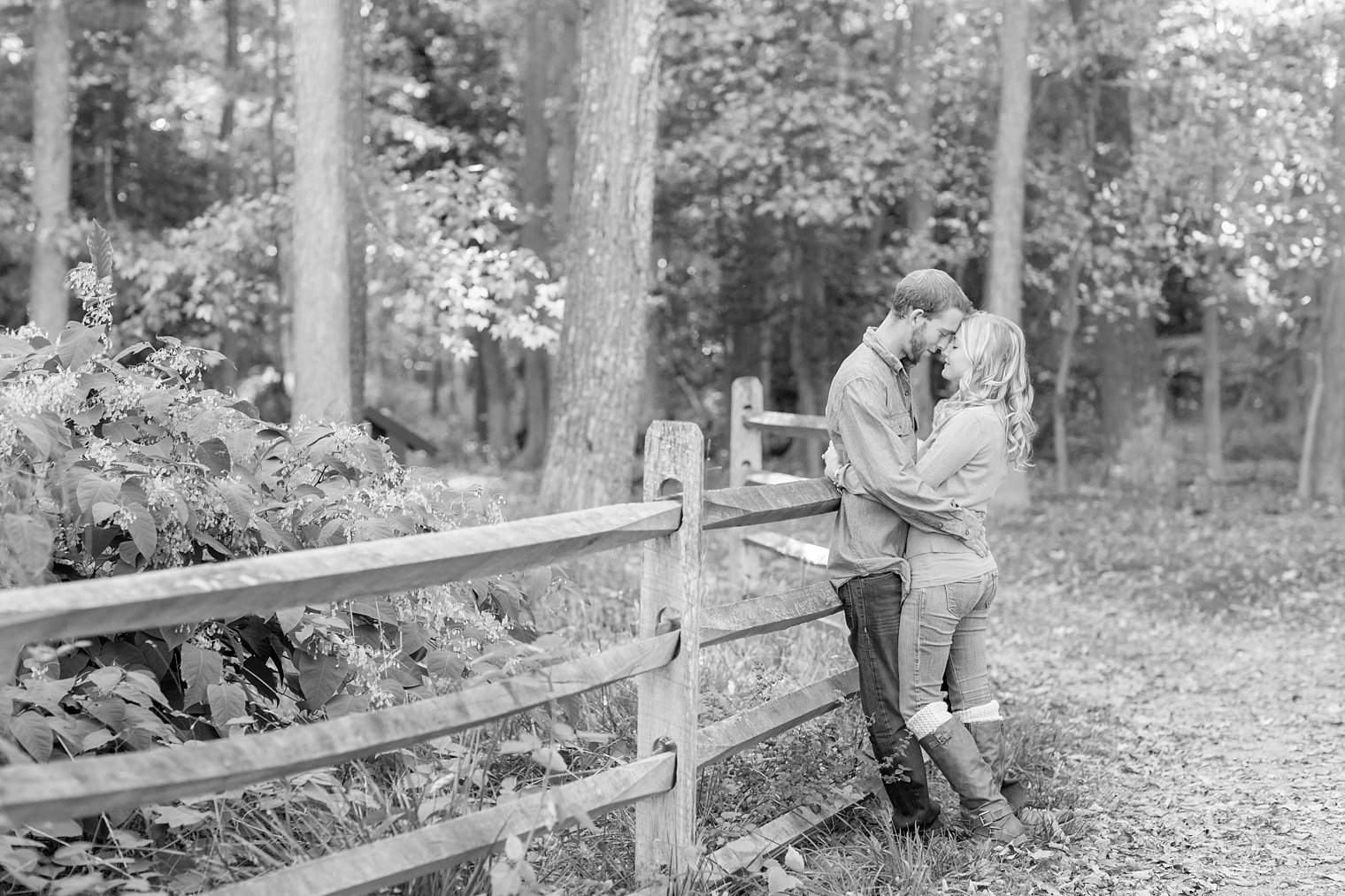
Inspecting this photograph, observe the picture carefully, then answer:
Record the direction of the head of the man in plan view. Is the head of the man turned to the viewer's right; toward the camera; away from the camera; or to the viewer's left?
to the viewer's right

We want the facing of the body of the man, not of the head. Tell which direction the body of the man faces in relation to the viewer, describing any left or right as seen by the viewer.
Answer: facing to the right of the viewer

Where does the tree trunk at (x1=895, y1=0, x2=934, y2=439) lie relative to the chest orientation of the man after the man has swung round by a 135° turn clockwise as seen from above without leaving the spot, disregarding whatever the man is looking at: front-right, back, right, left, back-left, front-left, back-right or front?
back-right

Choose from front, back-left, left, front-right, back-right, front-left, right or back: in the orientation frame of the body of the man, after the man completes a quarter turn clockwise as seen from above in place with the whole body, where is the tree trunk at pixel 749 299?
back

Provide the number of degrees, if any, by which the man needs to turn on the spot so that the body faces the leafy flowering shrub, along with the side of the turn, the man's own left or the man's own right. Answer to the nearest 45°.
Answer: approximately 135° to the man's own right

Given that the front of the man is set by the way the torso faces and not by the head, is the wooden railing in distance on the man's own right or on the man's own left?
on the man's own left

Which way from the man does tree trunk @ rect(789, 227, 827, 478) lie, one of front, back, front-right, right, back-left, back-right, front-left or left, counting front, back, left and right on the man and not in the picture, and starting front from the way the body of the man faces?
left

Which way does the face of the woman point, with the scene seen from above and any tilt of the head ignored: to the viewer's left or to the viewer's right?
to the viewer's left

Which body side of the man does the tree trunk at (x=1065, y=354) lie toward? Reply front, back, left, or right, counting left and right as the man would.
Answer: left

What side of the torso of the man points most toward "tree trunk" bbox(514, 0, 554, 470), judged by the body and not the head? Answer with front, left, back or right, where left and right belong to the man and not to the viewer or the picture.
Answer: left
